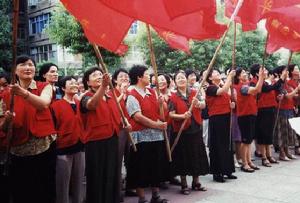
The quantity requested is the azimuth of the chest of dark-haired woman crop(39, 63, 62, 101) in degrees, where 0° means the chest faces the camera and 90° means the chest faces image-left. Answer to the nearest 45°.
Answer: approximately 315°

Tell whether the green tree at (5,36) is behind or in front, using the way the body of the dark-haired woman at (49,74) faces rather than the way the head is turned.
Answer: behind

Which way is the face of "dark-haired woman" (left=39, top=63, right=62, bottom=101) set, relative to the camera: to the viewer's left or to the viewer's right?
to the viewer's right

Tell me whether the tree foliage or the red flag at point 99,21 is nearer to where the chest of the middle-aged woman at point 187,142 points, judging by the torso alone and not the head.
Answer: the red flag

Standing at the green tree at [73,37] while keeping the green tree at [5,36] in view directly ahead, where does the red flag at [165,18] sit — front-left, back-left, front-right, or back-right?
back-left
